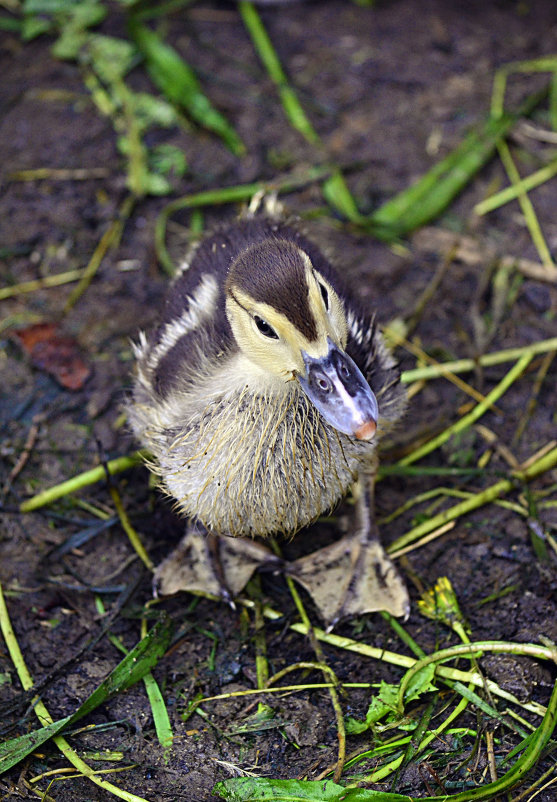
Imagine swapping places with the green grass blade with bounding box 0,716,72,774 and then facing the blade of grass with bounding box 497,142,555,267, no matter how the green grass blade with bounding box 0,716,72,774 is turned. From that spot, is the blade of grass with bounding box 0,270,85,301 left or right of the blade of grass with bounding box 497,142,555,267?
left

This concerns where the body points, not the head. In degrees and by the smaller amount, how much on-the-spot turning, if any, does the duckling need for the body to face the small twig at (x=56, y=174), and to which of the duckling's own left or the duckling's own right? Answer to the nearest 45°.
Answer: approximately 180°

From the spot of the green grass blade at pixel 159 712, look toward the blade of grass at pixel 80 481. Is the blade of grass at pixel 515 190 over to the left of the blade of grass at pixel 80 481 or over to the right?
right

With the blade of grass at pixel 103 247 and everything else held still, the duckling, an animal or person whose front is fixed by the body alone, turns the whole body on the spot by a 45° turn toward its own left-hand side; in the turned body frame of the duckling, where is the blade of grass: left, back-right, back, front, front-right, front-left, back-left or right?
back-left

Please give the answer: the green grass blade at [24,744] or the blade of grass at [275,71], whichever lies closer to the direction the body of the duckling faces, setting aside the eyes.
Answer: the green grass blade

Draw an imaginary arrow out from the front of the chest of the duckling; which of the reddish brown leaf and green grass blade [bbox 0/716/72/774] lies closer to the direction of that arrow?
the green grass blade

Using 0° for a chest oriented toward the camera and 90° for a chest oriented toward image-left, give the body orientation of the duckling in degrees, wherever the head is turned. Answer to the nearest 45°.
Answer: approximately 0°

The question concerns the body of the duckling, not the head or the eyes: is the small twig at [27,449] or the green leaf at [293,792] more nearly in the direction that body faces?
the green leaf
